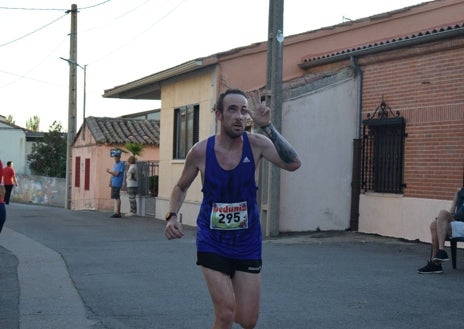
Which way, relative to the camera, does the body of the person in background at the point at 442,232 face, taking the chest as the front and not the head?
to the viewer's left

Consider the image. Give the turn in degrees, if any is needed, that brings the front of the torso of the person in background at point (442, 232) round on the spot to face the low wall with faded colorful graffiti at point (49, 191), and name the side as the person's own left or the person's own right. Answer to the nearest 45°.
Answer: approximately 45° to the person's own right

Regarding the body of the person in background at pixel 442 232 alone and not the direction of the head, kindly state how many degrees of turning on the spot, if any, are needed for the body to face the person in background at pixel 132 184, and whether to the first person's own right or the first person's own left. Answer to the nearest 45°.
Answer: approximately 45° to the first person's own right

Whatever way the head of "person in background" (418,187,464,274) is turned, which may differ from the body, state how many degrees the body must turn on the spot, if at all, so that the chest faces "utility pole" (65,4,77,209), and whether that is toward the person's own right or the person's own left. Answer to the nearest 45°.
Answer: approximately 45° to the person's own right

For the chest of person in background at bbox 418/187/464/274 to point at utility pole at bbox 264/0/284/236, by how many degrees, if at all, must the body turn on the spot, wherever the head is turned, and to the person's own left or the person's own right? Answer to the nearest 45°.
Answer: approximately 45° to the person's own right
